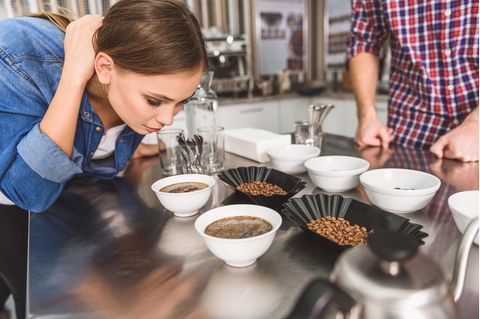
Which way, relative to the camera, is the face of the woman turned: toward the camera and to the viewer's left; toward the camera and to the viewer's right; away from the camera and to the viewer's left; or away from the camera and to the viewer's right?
toward the camera and to the viewer's right

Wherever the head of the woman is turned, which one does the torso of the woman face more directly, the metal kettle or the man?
the metal kettle

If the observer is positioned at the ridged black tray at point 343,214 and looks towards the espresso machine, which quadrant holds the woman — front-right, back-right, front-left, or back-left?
front-left

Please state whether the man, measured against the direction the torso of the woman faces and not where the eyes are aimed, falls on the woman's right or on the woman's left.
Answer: on the woman's left

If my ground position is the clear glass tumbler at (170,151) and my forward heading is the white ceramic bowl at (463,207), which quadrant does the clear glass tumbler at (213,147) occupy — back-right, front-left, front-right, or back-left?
front-left

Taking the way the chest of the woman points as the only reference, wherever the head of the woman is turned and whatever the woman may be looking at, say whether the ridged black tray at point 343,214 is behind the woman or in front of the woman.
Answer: in front

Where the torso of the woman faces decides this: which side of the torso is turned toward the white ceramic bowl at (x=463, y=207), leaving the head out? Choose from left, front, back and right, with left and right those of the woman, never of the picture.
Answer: front

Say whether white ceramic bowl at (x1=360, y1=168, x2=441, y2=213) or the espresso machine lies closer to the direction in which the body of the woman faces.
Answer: the white ceramic bowl

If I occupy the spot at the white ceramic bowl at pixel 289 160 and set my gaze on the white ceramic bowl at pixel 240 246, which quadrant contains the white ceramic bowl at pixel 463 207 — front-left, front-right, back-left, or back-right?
front-left

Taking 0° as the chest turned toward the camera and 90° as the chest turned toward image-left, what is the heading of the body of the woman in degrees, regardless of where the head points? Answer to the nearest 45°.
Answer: approximately 315°

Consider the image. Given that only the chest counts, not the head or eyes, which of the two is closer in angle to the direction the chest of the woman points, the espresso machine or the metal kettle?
the metal kettle

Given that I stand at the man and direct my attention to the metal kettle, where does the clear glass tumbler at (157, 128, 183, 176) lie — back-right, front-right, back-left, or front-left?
front-right

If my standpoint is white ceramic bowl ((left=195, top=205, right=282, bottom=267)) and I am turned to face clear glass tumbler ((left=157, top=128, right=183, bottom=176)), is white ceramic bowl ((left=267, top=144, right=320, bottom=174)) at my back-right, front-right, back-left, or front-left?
front-right
